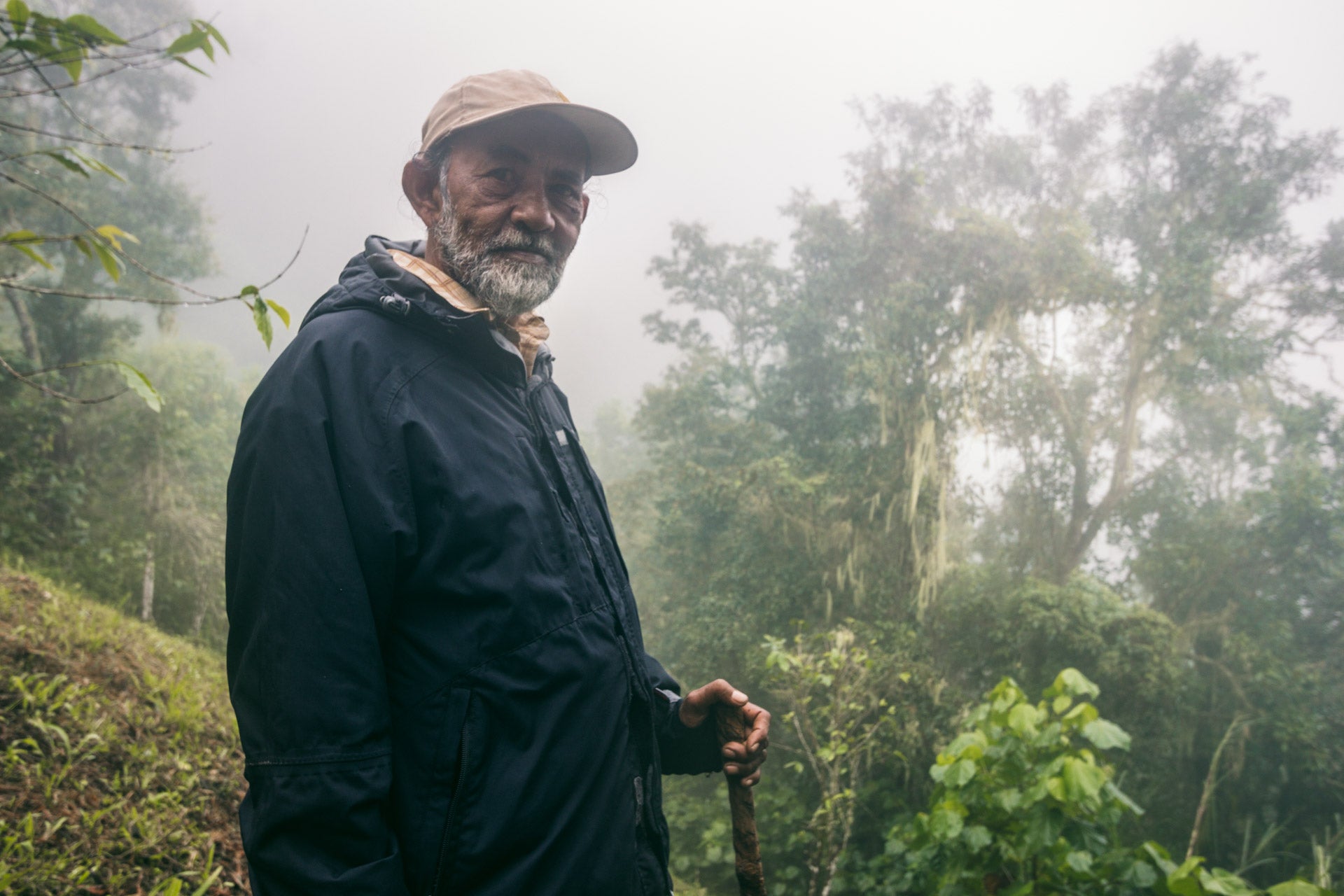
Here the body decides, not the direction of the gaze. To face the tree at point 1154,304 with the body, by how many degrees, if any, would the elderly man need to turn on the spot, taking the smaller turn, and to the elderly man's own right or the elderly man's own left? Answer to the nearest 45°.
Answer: approximately 90° to the elderly man's own left

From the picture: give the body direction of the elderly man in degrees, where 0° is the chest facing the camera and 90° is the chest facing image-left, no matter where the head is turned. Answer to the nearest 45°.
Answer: approximately 315°

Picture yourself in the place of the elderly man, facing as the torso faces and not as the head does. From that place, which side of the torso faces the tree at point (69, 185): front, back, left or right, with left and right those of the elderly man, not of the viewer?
back
